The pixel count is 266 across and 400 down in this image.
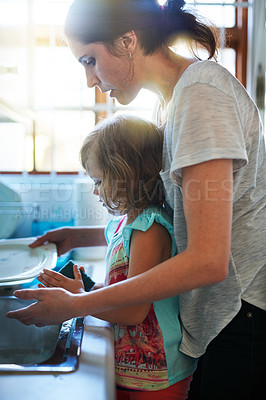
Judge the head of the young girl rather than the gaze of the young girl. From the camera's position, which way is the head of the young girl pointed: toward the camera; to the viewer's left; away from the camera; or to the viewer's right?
to the viewer's left

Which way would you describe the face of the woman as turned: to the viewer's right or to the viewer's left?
to the viewer's left

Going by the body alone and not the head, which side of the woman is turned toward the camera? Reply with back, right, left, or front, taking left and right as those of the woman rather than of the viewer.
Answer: left

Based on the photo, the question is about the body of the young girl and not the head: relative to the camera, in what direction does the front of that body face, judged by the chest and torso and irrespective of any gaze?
to the viewer's left
